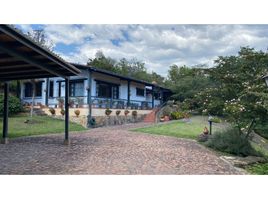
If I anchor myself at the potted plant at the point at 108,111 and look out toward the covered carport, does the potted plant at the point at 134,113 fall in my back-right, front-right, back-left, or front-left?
back-left

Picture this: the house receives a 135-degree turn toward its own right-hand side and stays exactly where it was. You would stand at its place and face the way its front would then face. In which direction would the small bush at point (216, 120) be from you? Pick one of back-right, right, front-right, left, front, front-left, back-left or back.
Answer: back-left

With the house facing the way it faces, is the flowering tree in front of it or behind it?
in front

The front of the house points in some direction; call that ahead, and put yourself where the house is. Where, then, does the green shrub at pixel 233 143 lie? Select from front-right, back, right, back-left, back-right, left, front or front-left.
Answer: front

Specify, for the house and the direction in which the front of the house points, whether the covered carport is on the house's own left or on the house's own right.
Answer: on the house's own right

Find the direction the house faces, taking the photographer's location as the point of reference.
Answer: facing the viewer and to the right of the viewer

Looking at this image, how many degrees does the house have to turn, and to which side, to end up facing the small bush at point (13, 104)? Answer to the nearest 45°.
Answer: approximately 135° to its right
